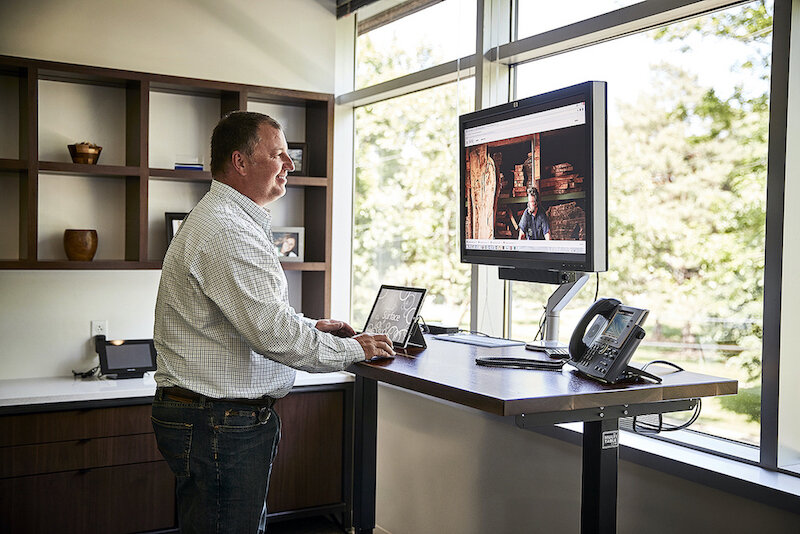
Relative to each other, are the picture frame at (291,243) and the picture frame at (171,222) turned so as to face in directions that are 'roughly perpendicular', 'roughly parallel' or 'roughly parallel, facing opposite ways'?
roughly parallel

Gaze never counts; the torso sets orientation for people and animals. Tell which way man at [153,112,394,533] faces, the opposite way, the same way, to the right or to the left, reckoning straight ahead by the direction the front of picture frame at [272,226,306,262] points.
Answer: to the left

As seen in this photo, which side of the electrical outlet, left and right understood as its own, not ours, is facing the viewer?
front

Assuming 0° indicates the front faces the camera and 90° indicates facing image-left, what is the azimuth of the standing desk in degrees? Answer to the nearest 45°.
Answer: approximately 45°

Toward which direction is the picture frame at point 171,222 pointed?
toward the camera

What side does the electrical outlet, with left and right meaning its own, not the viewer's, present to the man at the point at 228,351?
front

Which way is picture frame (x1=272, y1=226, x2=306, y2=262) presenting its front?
toward the camera

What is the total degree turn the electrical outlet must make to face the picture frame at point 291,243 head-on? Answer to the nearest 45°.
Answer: approximately 90° to its left

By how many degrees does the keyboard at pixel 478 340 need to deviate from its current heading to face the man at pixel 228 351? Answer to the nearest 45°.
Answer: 0° — it already faces them

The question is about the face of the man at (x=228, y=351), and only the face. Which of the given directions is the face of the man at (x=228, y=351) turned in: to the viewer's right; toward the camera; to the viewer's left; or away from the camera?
to the viewer's right

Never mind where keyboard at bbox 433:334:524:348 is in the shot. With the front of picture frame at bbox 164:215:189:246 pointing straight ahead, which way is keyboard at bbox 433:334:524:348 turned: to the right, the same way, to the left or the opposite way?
to the right

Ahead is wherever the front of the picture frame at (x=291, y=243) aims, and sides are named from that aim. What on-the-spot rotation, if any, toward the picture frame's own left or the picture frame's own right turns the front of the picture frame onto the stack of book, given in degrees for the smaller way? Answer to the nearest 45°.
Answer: approximately 90° to the picture frame's own right

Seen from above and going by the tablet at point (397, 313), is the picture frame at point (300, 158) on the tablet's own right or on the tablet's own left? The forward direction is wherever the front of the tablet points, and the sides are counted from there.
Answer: on the tablet's own right

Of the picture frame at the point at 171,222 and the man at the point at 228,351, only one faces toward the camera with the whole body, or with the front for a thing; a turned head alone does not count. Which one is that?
the picture frame

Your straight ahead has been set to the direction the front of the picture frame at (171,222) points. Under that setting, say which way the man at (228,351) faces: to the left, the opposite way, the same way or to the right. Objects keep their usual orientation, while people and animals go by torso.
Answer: to the left

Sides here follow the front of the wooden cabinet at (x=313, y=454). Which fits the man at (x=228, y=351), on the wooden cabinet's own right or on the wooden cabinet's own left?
on the wooden cabinet's own right

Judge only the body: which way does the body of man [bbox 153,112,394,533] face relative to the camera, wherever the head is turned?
to the viewer's right
